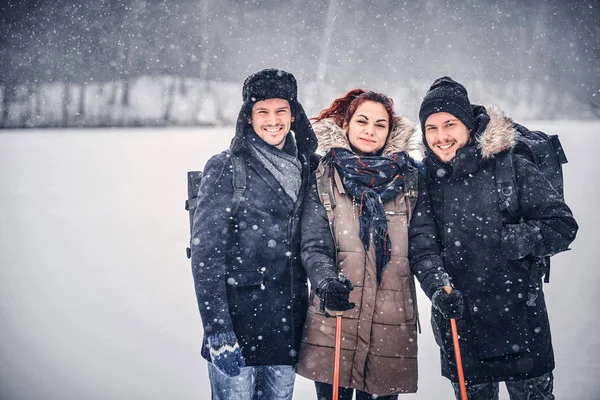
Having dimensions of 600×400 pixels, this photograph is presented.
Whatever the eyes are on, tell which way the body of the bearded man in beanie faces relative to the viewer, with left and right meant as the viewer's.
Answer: facing the viewer and to the left of the viewer

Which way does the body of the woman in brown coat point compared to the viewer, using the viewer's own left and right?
facing the viewer

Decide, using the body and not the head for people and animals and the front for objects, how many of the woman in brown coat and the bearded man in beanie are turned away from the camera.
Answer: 0
